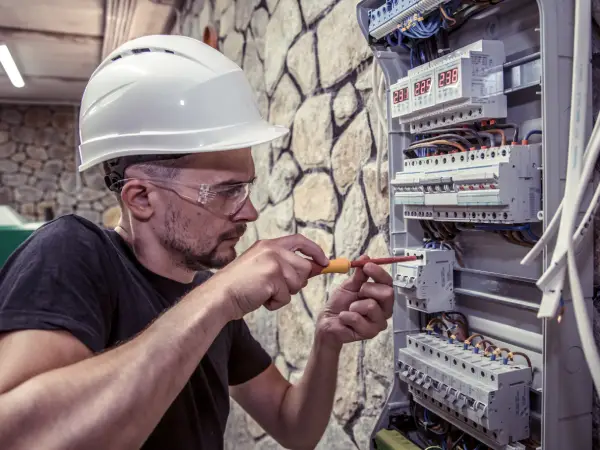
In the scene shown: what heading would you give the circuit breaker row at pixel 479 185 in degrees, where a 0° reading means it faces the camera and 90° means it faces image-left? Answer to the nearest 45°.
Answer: approximately 45°

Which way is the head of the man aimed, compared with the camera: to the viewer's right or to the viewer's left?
to the viewer's right

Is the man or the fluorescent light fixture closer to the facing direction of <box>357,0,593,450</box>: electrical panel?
the man

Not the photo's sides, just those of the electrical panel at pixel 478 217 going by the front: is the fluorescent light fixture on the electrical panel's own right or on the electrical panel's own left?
on the electrical panel's own right

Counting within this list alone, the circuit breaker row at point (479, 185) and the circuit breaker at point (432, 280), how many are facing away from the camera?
0

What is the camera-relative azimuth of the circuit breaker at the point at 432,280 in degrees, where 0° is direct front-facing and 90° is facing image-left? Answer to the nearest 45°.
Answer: approximately 45°
